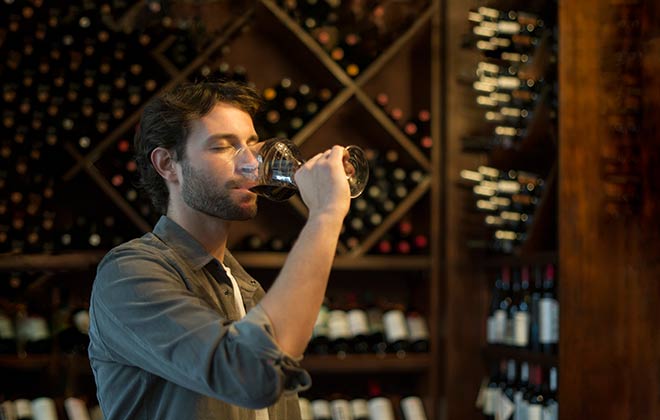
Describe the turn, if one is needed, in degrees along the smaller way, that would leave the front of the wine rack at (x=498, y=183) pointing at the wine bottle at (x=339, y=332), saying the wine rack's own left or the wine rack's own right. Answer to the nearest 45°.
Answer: approximately 45° to the wine rack's own right

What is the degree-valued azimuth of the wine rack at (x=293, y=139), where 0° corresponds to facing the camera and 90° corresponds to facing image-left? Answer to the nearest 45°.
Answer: approximately 0°

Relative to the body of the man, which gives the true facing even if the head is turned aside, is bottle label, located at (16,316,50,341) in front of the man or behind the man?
behind
